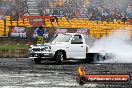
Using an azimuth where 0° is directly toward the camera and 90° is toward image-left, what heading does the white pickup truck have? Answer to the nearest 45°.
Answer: approximately 45°
